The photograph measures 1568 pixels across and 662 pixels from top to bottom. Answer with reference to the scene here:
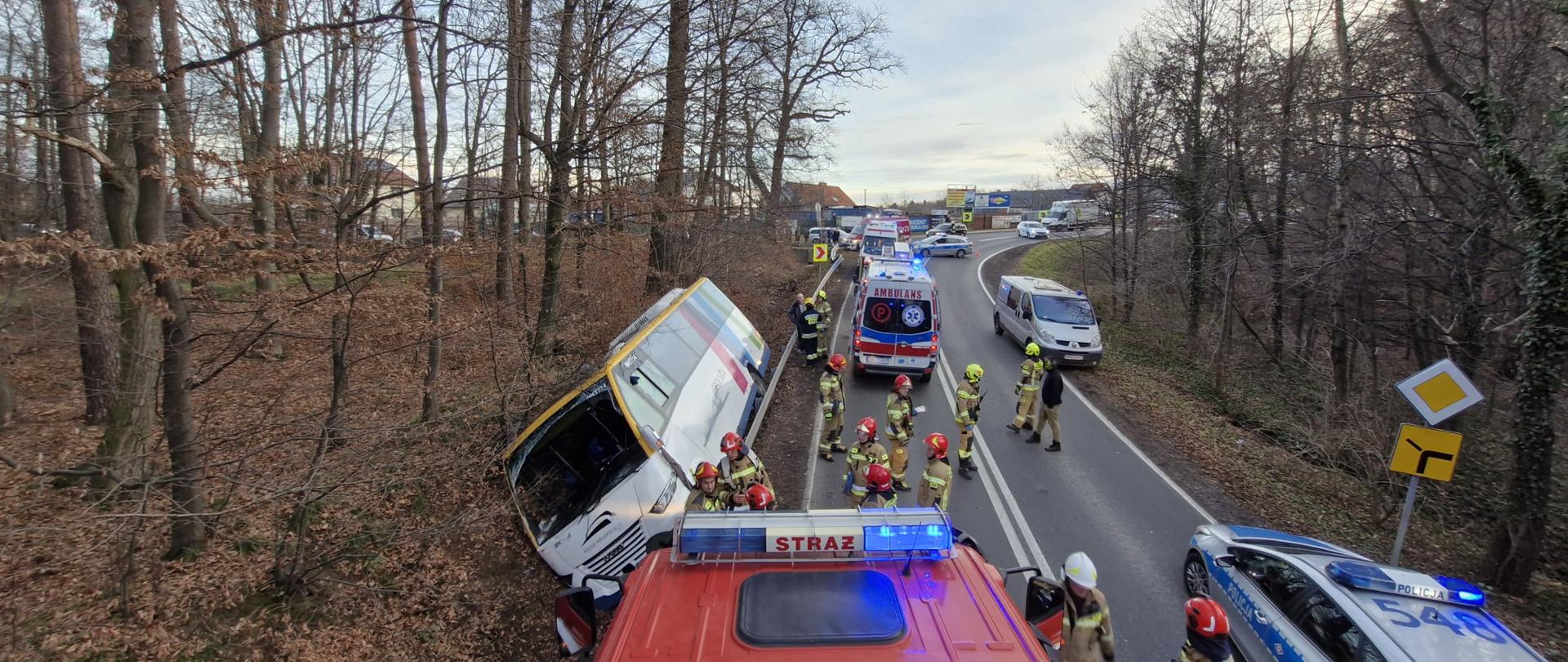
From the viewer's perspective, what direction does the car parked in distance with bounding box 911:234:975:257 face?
to the viewer's left

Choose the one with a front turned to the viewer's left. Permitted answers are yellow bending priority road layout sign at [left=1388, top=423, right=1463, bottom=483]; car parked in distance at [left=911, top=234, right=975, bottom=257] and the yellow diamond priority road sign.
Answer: the car parked in distance

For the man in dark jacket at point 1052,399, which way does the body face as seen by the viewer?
to the viewer's left

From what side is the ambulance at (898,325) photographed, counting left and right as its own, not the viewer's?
back

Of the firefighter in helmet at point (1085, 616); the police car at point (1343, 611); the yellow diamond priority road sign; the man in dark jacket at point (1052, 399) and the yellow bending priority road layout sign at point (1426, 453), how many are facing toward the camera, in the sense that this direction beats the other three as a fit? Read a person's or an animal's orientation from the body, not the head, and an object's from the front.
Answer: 3

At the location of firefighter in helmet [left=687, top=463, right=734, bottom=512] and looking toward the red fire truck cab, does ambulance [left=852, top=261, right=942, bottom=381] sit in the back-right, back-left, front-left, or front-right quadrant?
back-left

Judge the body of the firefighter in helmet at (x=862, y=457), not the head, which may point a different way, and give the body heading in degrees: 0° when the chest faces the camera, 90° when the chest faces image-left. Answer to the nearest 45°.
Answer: approximately 45°

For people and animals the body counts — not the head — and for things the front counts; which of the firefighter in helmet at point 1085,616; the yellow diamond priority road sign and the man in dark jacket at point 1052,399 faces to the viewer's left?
the man in dark jacket
